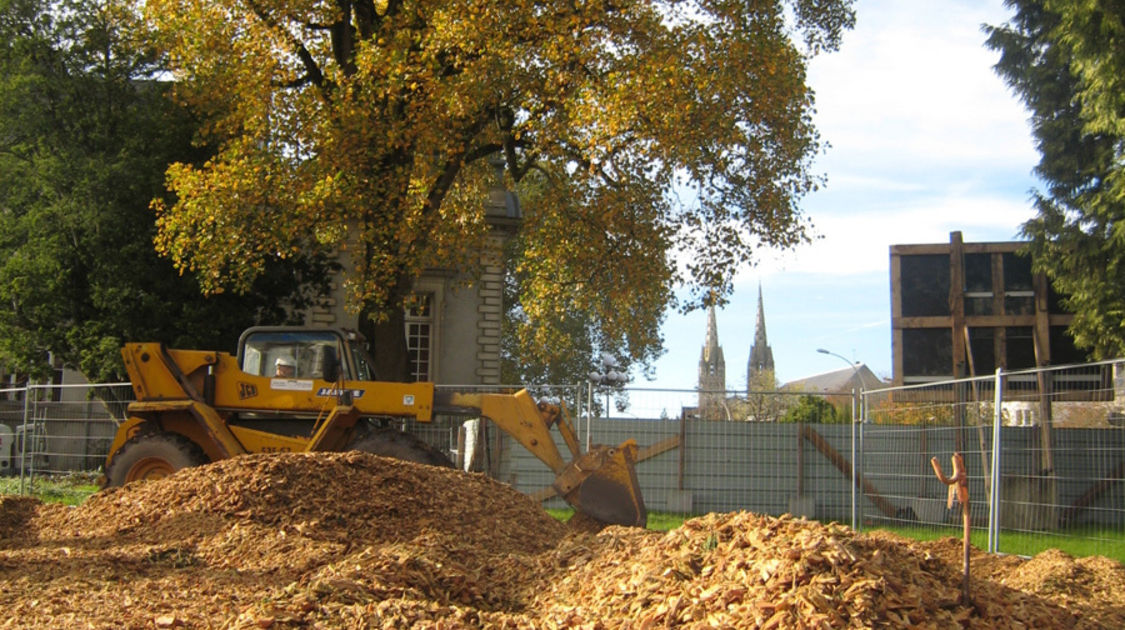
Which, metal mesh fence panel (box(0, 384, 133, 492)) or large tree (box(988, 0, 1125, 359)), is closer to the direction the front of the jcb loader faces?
the large tree

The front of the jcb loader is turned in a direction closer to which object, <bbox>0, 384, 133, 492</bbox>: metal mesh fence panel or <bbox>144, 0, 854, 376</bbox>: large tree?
the large tree

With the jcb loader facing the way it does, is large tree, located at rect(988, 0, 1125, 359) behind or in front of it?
in front

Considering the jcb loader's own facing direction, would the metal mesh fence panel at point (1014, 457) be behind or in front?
in front

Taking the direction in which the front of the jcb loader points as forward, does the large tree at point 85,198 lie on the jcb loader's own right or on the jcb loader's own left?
on the jcb loader's own left

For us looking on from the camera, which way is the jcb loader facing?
facing to the right of the viewer

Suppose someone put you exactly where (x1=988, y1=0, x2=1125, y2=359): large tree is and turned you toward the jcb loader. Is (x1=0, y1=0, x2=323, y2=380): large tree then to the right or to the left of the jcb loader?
right

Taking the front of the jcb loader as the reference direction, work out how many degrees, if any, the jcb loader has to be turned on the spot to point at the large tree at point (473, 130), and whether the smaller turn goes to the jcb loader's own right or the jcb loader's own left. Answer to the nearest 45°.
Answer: approximately 45° to the jcb loader's own left

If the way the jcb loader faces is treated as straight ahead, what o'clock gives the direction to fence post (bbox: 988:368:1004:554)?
The fence post is roughly at 1 o'clock from the jcb loader.

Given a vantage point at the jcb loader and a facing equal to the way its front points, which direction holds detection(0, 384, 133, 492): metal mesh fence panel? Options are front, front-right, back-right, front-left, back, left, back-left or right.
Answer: back-left

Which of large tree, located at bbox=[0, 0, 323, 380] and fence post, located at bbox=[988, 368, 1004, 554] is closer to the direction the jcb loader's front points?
the fence post
